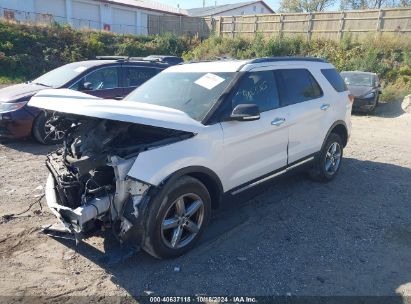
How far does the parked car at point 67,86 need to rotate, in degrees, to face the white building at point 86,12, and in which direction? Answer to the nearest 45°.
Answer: approximately 135° to its right

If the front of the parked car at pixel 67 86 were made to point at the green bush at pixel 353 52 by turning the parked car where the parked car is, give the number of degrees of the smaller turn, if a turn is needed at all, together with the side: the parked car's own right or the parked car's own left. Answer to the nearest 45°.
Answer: approximately 180°

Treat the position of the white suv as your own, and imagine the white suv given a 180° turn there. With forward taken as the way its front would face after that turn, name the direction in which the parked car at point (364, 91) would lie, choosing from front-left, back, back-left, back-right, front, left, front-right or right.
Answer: front

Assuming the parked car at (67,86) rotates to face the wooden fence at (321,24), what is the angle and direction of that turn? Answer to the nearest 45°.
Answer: approximately 180°

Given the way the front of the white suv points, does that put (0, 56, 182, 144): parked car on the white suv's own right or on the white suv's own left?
on the white suv's own right

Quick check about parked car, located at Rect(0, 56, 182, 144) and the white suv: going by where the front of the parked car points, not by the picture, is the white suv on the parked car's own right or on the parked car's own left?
on the parked car's own left

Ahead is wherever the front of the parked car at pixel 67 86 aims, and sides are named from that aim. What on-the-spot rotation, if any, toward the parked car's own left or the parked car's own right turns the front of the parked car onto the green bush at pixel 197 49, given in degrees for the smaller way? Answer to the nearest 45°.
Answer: approximately 180°

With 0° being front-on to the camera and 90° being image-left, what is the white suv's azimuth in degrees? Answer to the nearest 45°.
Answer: approximately 45°

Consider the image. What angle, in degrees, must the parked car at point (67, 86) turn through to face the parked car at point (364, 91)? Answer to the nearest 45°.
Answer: approximately 135° to its left

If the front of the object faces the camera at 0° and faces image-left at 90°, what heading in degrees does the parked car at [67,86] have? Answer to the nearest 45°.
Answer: approximately 45°

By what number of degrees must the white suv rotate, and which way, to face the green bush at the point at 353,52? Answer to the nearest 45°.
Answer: approximately 180°
